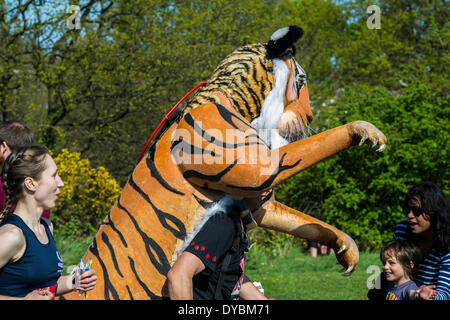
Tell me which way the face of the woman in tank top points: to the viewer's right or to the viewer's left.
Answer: to the viewer's right

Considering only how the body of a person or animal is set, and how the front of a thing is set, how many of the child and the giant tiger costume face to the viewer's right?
1

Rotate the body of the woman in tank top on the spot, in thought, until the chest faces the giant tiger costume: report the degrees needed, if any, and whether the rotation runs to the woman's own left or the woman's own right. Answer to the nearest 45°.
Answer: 0° — they already face it

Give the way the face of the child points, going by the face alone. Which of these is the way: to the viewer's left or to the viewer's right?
to the viewer's left

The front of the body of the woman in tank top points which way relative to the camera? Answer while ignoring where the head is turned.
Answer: to the viewer's right

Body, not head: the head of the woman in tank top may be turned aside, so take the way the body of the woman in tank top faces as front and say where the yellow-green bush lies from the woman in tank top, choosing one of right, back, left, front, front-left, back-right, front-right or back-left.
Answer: left

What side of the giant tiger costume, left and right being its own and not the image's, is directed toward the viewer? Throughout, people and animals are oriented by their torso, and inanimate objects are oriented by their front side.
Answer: right

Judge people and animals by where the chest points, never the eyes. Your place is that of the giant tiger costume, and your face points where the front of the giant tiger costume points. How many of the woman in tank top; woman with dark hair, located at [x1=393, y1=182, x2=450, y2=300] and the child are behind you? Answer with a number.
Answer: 1

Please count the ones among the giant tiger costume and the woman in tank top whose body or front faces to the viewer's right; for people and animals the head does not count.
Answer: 2

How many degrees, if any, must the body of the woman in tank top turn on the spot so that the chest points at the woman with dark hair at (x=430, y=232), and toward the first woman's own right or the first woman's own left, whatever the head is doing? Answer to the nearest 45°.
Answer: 0° — they already face them

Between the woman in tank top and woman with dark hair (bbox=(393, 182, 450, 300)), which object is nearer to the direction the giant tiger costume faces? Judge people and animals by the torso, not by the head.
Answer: the woman with dark hair

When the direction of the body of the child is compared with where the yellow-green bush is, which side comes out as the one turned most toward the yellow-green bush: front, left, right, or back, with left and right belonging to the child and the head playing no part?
right

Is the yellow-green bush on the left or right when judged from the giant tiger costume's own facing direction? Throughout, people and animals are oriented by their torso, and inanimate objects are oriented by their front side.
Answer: on its left

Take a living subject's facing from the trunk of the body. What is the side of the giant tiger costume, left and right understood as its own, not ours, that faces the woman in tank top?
back
